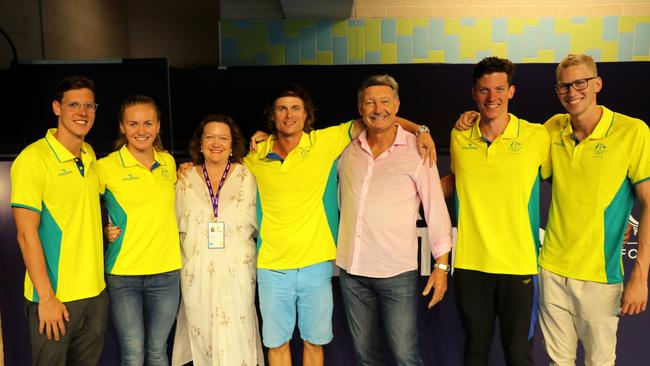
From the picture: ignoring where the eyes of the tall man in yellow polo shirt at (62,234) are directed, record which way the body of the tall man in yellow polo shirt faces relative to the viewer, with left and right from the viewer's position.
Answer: facing the viewer and to the right of the viewer

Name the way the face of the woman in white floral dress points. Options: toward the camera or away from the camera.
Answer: toward the camera

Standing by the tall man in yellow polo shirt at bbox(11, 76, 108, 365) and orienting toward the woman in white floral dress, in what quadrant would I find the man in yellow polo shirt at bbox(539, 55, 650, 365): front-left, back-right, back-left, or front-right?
front-right

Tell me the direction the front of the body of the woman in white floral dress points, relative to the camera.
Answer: toward the camera

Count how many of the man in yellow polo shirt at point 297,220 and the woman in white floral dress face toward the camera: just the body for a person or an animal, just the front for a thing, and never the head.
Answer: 2

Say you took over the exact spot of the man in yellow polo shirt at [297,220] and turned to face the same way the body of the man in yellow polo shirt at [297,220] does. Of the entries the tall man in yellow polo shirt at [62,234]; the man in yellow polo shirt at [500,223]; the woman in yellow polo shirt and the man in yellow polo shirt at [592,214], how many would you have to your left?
2

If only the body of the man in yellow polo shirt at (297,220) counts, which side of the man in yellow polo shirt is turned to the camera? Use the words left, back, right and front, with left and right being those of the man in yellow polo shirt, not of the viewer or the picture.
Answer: front

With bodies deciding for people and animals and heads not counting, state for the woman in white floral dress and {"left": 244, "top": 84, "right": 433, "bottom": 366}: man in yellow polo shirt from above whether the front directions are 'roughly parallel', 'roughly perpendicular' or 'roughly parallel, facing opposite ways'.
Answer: roughly parallel

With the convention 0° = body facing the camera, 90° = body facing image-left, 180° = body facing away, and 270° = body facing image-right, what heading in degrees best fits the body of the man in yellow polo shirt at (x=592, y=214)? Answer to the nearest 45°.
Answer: approximately 45°
